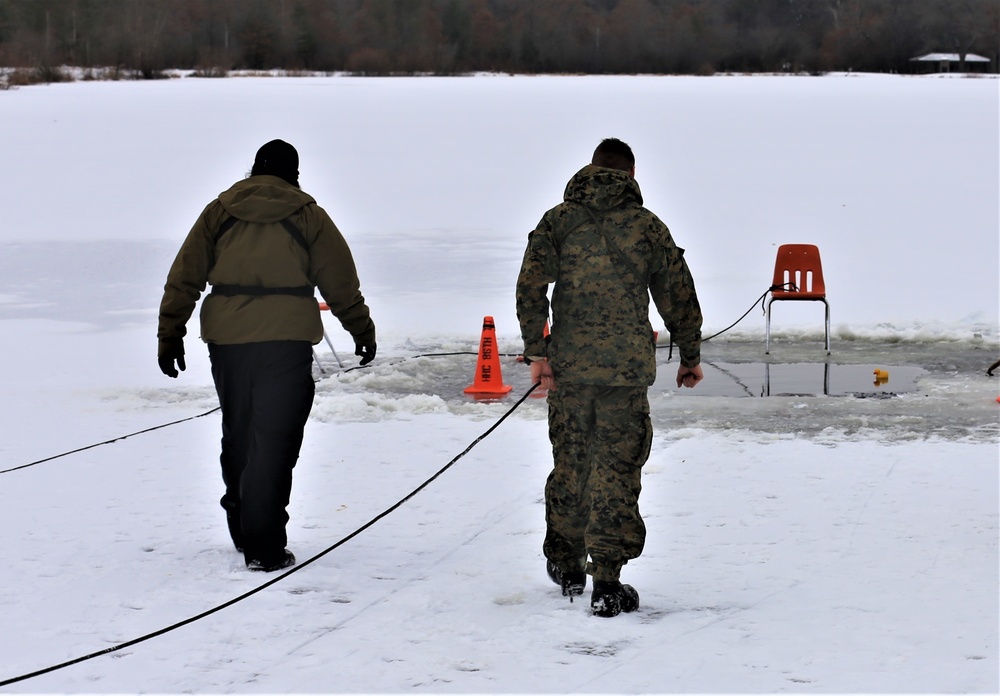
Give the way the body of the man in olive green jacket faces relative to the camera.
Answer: away from the camera

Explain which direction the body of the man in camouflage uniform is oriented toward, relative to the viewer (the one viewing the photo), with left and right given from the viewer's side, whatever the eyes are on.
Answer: facing away from the viewer

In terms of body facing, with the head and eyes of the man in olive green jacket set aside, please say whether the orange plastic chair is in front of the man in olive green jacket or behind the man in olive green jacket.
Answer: in front

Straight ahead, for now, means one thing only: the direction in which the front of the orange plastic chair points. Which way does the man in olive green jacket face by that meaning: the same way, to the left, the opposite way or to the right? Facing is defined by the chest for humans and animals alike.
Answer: the opposite way

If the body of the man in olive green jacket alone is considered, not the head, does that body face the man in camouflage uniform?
no

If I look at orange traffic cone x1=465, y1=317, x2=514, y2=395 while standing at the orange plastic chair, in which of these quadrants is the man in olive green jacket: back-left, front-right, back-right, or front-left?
front-left

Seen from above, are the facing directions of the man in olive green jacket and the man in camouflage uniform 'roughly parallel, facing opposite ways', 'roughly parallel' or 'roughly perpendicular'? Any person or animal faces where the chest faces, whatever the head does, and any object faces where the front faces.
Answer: roughly parallel

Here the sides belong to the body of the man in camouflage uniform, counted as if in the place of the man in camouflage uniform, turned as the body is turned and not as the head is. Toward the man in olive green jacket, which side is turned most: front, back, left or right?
left

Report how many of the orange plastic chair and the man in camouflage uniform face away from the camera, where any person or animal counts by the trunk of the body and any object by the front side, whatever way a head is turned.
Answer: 1

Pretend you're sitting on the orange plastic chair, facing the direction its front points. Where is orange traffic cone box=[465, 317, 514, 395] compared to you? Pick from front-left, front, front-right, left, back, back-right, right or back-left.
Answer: front-right

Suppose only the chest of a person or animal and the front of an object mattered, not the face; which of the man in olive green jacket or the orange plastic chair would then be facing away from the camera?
the man in olive green jacket

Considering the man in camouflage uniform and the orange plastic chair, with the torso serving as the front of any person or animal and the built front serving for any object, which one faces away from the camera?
the man in camouflage uniform

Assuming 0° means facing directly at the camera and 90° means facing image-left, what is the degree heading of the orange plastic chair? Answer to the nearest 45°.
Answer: approximately 0°

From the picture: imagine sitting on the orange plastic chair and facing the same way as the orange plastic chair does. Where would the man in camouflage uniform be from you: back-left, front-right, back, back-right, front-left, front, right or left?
front

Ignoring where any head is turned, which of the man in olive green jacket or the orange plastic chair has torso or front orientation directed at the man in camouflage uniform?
the orange plastic chair

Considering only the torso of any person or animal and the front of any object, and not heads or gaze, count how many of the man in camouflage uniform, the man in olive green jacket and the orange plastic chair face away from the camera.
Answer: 2
